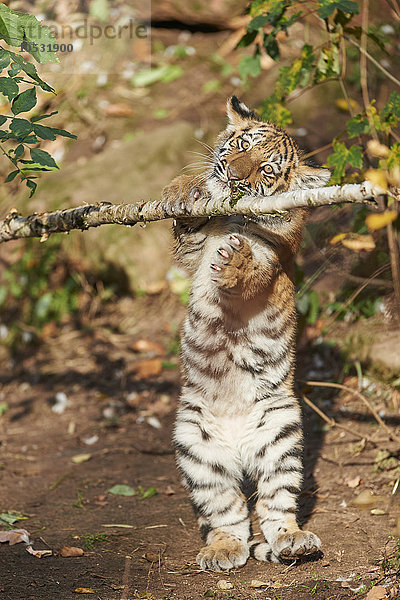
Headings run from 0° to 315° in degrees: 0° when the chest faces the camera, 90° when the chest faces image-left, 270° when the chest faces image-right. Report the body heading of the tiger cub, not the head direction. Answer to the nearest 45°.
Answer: approximately 0°

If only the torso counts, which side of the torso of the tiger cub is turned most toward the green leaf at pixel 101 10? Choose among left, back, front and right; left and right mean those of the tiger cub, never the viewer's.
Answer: back
